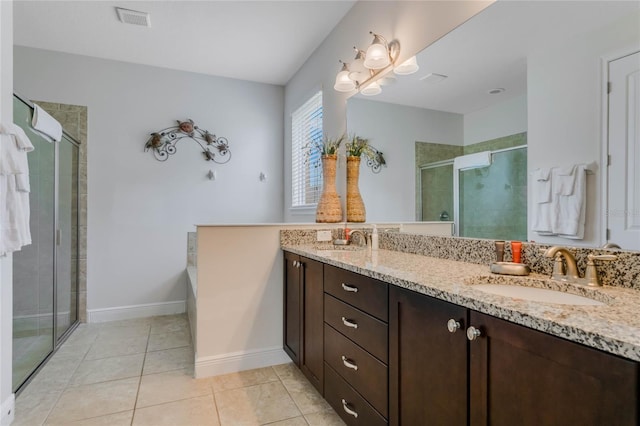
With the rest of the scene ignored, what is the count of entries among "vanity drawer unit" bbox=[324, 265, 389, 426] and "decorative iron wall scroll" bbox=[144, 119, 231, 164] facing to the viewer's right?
0

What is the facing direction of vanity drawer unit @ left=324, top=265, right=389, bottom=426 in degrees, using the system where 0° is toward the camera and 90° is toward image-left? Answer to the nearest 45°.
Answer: approximately 45°

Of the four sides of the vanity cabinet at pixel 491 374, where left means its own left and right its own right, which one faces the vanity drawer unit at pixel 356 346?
right

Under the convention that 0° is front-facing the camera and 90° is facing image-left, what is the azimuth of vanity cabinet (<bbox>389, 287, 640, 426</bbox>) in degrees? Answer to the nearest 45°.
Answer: approximately 45°

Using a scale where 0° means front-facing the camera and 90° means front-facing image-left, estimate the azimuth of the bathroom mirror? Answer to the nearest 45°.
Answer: approximately 45°

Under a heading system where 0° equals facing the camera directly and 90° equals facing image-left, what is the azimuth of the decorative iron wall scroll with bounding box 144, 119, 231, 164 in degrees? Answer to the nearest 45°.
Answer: approximately 0°

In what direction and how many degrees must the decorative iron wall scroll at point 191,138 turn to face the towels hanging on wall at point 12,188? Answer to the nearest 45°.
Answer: approximately 45° to its right
